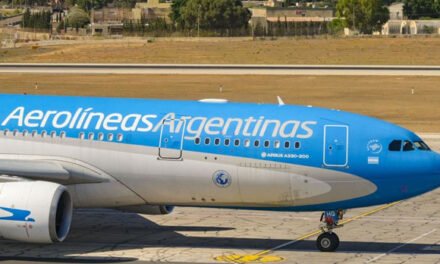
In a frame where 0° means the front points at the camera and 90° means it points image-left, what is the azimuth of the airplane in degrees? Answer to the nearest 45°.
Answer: approximately 270°
